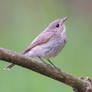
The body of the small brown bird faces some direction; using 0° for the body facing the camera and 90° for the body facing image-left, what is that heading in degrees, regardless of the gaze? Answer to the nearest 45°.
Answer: approximately 270°
